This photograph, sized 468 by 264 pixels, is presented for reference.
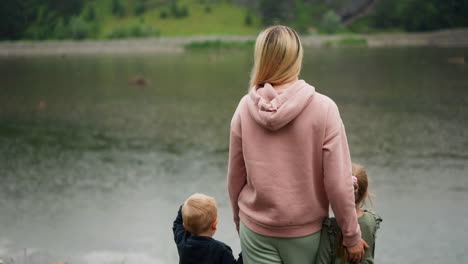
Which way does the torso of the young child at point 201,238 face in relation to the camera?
away from the camera

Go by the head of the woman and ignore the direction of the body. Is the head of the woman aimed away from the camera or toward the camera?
away from the camera
